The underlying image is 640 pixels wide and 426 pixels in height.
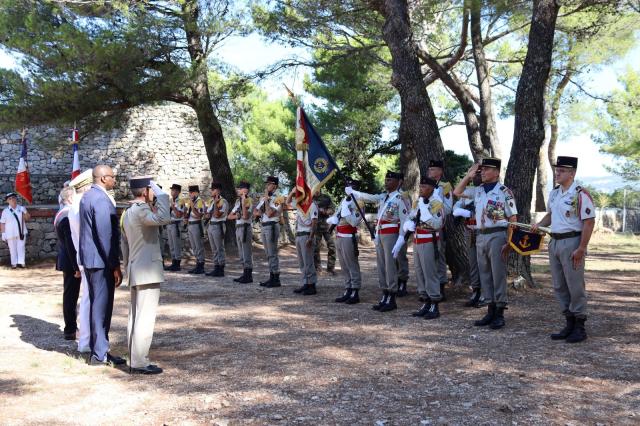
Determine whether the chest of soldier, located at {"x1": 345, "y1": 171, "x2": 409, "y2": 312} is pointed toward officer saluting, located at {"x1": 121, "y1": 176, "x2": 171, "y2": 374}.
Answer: yes

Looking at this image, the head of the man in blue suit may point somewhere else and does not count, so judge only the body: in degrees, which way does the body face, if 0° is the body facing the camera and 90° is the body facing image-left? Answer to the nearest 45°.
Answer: approximately 270°

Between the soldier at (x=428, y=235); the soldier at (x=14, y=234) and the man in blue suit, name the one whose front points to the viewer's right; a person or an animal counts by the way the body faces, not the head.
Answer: the man in blue suit

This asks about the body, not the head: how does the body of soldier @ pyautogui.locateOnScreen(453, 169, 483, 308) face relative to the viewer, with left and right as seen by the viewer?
facing to the left of the viewer

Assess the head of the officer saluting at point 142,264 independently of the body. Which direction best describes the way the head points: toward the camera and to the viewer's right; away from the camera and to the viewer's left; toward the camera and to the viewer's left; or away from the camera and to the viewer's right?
away from the camera and to the viewer's right

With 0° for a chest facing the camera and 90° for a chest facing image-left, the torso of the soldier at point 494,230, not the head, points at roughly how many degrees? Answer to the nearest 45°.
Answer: approximately 45°

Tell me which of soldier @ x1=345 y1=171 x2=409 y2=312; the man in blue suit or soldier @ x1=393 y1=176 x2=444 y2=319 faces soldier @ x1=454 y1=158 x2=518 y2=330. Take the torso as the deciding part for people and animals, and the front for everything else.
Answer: the man in blue suit

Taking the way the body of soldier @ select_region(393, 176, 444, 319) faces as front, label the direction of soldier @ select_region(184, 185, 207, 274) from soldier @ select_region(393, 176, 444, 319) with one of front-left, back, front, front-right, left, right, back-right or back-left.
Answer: right

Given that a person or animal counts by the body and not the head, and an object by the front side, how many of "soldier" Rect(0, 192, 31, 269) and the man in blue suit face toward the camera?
1
